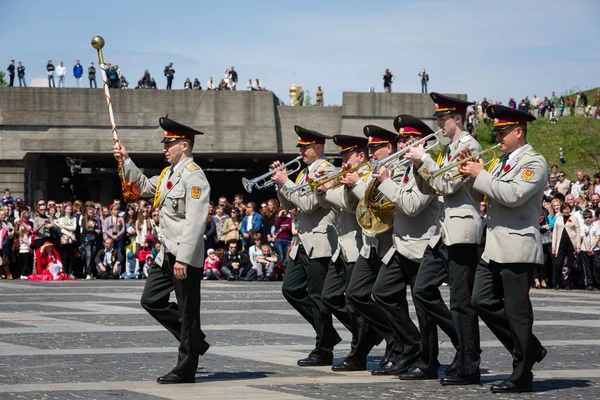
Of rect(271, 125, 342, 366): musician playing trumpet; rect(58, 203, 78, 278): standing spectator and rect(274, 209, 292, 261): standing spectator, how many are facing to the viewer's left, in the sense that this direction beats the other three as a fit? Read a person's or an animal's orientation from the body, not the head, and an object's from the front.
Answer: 1

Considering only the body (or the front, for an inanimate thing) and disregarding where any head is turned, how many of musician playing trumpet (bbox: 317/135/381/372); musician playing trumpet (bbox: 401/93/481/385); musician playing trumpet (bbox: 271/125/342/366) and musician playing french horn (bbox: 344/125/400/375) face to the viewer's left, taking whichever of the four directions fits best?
4

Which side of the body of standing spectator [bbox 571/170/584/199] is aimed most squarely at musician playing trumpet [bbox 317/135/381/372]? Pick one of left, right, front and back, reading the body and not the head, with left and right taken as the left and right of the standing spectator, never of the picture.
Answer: front

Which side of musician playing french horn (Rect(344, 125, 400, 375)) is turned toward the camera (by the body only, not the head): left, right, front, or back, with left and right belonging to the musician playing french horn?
left

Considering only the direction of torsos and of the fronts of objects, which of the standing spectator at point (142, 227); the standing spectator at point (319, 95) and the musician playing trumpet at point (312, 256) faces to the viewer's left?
the musician playing trumpet

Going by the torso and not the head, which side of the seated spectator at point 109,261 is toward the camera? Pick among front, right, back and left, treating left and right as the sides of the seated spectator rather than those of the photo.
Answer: front

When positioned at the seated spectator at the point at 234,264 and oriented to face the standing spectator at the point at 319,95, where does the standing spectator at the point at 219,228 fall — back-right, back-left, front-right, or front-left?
front-left

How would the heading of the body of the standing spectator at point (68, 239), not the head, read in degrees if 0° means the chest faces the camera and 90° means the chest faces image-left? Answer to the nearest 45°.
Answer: approximately 0°

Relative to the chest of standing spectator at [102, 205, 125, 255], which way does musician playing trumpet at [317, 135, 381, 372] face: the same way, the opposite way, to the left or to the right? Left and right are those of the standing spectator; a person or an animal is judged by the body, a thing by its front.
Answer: to the right

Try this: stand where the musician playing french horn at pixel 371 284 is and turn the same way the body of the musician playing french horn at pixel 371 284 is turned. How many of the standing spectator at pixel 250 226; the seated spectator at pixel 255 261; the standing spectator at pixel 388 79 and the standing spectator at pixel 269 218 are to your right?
4

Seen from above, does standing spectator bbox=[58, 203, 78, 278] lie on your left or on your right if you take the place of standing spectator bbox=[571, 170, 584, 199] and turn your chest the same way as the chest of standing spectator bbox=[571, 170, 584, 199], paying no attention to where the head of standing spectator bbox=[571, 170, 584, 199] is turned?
on your right

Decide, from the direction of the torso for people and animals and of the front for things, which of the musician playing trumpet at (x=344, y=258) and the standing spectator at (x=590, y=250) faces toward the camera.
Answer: the standing spectator

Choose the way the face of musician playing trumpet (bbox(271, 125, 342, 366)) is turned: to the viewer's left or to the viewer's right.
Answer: to the viewer's left

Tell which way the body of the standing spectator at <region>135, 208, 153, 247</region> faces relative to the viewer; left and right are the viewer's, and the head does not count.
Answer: facing the viewer

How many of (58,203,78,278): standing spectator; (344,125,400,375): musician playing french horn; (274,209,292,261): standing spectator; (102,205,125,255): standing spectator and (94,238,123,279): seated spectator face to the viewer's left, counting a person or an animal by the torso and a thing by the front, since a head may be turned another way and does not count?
1

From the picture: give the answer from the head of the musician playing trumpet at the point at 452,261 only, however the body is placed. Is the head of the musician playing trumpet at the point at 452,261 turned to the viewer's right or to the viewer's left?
to the viewer's left

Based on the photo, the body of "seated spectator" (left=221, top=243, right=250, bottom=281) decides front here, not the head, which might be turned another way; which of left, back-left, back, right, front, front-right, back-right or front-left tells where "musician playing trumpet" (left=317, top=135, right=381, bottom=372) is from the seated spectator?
front

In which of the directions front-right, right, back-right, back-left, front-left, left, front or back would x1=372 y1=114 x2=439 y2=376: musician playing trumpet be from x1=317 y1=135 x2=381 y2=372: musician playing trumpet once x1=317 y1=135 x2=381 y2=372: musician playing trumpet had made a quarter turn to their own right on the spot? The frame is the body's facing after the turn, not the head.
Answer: back-right

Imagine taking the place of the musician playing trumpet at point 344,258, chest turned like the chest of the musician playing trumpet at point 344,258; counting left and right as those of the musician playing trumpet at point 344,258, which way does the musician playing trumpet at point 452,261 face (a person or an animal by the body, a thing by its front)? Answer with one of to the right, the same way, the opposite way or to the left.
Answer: the same way

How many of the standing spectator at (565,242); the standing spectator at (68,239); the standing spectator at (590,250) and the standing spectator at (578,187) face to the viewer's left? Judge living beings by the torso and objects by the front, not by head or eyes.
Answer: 0

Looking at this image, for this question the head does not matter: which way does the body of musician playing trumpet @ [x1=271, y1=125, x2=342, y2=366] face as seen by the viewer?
to the viewer's left

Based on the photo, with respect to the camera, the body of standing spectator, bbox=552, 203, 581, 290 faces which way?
toward the camera
